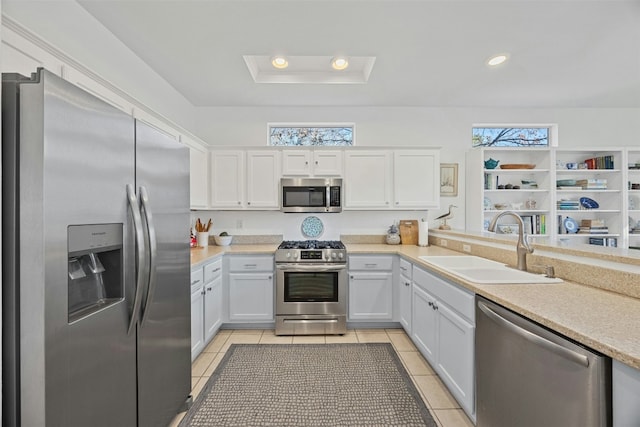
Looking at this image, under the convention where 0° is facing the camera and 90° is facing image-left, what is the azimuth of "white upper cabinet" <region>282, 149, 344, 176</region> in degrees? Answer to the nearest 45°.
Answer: approximately 0°

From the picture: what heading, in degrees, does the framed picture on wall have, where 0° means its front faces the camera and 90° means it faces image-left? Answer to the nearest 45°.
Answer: approximately 0°

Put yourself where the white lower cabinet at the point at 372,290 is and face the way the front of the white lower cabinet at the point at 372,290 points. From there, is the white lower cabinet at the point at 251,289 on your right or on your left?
on your right

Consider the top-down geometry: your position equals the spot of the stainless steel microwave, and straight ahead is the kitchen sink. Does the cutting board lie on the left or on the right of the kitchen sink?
left

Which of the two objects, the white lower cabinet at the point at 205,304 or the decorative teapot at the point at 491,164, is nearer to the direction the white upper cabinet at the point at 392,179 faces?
the white lower cabinet

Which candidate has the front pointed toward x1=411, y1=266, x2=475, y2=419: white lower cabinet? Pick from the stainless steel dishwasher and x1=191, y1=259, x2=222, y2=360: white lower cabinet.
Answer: x1=191, y1=259, x2=222, y2=360: white lower cabinet

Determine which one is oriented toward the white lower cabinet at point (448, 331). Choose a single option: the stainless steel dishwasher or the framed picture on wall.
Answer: the framed picture on wall

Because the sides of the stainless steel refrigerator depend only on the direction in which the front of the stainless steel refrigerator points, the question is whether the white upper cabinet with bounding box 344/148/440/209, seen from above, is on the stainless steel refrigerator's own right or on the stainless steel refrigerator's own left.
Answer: on the stainless steel refrigerator's own left

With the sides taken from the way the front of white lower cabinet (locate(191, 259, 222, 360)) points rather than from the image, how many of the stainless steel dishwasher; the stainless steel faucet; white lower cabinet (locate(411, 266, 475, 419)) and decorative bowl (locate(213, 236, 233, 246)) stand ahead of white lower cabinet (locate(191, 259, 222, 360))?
3

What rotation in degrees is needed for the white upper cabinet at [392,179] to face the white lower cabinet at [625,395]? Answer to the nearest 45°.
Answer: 0° — it already faces it

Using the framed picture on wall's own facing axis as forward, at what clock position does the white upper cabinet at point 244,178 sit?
The white upper cabinet is roughly at 2 o'clock from the framed picture on wall.

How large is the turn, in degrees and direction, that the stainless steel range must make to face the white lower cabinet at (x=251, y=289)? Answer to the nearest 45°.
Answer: approximately 90° to its right
